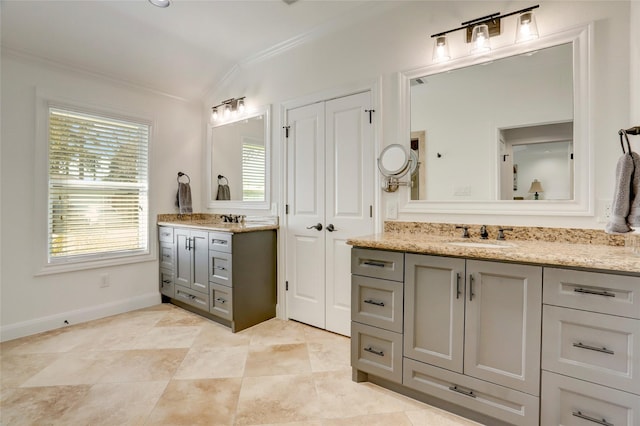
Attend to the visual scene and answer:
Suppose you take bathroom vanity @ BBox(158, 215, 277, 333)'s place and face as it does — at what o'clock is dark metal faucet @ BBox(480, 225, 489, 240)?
The dark metal faucet is roughly at 9 o'clock from the bathroom vanity.

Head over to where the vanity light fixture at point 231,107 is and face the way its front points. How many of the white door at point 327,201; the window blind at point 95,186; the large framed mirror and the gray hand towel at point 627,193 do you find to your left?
3

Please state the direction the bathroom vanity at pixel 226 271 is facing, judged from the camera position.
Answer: facing the viewer and to the left of the viewer

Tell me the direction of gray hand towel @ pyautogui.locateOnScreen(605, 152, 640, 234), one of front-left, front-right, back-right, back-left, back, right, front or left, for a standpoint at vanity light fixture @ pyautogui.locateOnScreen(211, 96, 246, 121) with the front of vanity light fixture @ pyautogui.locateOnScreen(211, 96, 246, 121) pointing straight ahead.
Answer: left

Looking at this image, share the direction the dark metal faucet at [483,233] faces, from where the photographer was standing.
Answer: facing the viewer

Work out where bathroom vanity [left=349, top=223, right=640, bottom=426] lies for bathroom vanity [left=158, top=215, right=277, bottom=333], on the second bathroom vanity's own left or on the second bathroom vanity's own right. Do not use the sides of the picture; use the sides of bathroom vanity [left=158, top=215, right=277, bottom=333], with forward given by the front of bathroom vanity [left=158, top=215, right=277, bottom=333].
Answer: on the second bathroom vanity's own left

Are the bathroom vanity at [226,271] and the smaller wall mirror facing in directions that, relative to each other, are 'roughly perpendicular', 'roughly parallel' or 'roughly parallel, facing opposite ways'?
roughly parallel

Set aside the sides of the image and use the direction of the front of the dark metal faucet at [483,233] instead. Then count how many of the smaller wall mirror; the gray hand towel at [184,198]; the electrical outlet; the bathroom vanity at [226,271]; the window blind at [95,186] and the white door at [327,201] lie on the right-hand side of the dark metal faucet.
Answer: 6

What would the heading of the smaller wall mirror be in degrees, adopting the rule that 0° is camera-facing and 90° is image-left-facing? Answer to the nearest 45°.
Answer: approximately 45°

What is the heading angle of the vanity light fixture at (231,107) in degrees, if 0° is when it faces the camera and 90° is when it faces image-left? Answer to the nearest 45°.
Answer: approximately 45°

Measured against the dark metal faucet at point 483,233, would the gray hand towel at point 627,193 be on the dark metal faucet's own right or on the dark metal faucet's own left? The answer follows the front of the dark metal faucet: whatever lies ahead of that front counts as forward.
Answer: on the dark metal faucet's own left

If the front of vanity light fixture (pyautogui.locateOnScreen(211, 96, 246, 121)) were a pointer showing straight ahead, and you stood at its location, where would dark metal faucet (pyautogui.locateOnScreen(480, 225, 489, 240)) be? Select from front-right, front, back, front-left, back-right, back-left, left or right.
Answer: left

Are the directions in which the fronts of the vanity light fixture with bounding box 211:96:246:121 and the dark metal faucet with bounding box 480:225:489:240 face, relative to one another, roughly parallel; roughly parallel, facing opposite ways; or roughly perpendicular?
roughly parallel
